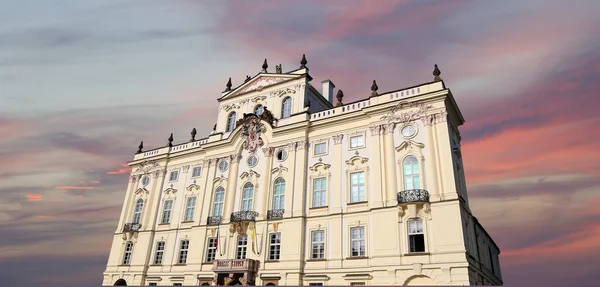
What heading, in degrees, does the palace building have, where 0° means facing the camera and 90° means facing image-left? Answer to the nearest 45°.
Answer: approximately 45°
